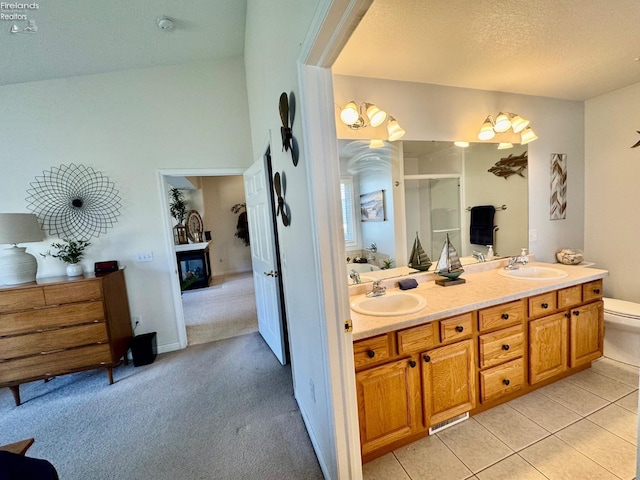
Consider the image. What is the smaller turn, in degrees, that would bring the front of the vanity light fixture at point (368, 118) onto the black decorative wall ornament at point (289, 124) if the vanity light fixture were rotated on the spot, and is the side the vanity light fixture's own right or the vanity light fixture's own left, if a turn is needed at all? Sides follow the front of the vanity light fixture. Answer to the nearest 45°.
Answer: approximately 90° to the vanity light fixture's own right

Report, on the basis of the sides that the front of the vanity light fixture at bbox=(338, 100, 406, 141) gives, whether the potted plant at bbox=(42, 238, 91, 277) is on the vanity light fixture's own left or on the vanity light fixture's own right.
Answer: on the vanity light fixture's own right

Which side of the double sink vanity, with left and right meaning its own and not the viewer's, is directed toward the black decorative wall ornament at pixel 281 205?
right

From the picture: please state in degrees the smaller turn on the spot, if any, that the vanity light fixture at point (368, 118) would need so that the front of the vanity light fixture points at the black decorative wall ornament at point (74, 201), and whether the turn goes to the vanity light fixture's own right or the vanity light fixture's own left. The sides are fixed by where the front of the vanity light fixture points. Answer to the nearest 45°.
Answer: approximately 135° to the vanity light fixture's own right

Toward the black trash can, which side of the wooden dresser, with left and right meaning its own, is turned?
left

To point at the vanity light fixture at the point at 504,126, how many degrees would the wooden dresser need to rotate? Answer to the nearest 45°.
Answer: approximately 45° to its left

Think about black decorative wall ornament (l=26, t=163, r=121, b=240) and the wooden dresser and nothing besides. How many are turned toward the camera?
2
